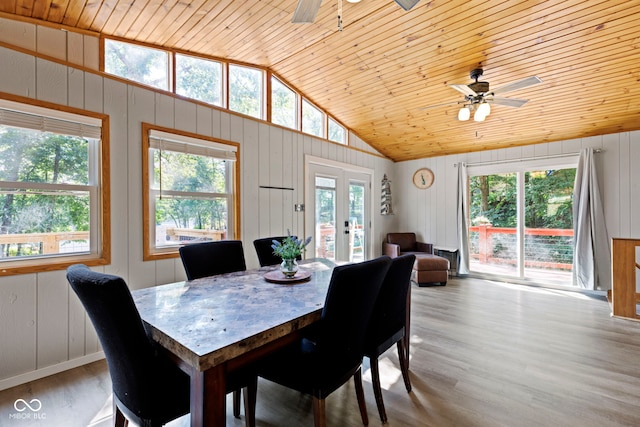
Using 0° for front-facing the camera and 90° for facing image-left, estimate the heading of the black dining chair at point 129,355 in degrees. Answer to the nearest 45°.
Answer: approximately 225°

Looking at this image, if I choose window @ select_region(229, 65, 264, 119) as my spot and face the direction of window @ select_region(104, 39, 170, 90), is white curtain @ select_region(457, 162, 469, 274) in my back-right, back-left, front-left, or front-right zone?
back-left

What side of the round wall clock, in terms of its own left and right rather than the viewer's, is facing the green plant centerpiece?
front

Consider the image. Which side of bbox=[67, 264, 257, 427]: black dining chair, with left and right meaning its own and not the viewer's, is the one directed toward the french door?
front

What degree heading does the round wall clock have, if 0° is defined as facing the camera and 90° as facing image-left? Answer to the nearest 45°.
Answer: approximately 0°

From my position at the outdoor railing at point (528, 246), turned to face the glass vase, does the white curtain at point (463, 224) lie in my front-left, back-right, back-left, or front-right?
front-right

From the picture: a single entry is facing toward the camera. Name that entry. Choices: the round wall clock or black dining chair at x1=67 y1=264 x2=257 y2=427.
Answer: the round wall clock

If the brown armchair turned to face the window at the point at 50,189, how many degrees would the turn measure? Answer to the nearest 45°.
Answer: approximately 90° to its right

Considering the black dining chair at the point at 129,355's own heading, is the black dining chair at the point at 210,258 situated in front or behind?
in front

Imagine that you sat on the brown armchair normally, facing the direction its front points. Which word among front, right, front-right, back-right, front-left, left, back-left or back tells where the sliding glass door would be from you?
front-left

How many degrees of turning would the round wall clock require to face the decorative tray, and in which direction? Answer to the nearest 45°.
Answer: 0° — it already faces it

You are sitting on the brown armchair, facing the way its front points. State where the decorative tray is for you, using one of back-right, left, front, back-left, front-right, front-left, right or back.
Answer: front-right

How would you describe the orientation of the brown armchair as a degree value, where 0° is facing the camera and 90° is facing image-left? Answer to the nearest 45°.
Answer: approximately 315°

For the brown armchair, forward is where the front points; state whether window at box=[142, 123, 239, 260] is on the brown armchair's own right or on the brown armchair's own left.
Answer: on the brown armchair's own right

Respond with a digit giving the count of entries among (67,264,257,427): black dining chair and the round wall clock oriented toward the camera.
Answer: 1

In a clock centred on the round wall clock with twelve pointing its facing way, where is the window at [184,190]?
The window is roughly at 1 o'clock from the round wall clock.

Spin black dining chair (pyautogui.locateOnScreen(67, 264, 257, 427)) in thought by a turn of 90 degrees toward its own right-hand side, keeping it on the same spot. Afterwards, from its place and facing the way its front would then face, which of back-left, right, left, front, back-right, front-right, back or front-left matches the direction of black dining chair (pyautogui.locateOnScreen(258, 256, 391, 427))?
front-left

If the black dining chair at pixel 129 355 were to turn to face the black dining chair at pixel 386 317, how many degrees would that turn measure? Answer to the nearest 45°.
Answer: approximately 45° to its right

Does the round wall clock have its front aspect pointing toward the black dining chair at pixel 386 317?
yes
